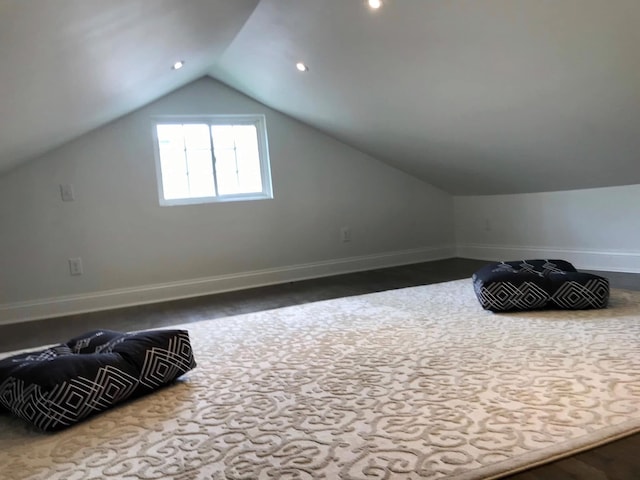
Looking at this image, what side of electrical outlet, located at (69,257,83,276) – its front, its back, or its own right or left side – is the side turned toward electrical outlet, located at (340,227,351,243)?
left

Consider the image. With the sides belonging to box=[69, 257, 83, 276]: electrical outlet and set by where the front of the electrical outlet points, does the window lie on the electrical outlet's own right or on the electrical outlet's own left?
on the electrical outlet's own left

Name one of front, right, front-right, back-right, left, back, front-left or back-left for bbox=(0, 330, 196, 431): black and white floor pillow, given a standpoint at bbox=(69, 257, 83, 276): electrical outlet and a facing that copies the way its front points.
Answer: front

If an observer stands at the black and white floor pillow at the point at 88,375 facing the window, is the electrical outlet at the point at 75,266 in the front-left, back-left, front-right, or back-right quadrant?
front-left

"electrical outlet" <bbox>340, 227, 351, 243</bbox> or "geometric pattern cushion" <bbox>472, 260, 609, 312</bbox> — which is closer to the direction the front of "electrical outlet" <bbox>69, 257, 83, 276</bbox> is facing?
the geometric pattern cushion

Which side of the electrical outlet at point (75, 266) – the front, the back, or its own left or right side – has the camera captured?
front

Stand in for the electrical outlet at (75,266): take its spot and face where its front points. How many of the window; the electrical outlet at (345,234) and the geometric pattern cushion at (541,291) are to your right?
0

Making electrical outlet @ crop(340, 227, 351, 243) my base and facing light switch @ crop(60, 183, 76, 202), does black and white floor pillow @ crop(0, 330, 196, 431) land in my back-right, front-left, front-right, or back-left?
front-left

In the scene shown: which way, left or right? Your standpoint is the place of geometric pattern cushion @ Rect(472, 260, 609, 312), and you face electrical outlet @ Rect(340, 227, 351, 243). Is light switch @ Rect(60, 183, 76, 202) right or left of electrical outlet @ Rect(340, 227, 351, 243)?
left

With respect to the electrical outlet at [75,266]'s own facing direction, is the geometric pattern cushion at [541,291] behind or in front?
in front

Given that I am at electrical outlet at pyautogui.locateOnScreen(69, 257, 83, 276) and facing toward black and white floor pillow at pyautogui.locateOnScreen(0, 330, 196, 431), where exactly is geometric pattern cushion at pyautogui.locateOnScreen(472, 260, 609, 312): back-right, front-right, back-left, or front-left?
front-left
